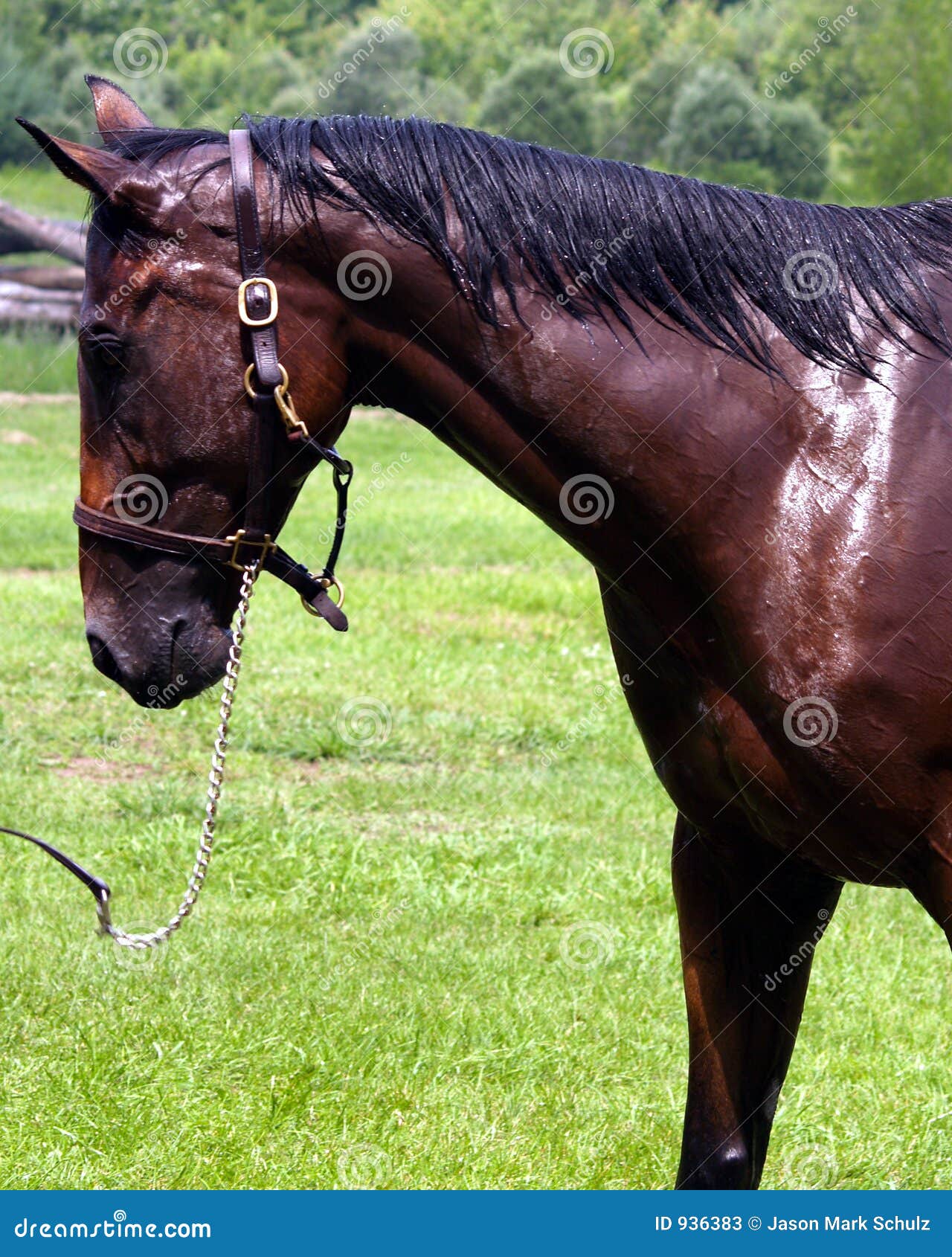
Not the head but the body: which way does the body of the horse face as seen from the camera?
to the viewer's left

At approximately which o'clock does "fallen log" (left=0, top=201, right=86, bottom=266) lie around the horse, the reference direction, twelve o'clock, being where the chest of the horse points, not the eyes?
The fallen log is roughly at 2 o'clock from the horse.

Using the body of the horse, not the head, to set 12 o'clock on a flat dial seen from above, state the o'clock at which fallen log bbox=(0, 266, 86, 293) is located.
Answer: The fallen log is roughly at 2 o'clock from the horse.
